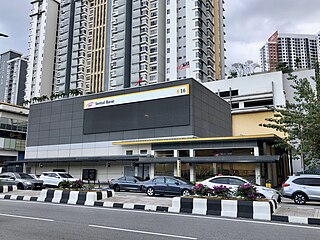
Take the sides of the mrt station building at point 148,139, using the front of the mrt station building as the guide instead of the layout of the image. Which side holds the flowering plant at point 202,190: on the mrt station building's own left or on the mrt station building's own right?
on the mrt station building's own left
